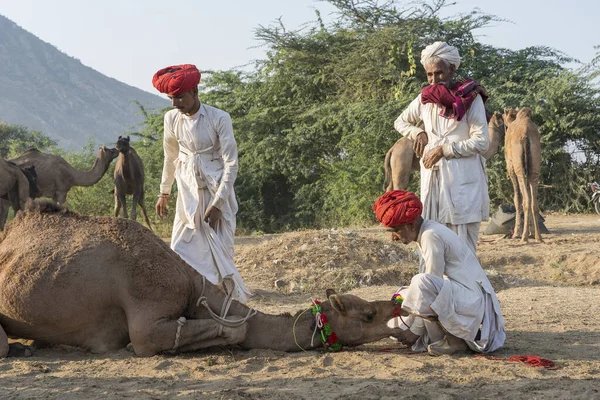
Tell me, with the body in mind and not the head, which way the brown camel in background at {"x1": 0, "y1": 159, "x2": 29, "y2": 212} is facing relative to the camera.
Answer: to the viewer's left

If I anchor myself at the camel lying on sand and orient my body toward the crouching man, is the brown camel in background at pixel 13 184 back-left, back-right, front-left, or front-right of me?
back-left

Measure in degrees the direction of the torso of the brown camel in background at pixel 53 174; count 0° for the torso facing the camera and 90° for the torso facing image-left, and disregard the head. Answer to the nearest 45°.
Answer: approximately 270°

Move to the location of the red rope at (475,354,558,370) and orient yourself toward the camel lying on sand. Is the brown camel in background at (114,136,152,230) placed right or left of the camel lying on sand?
right

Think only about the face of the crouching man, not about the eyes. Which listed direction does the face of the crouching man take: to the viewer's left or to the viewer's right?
to the viewer's left

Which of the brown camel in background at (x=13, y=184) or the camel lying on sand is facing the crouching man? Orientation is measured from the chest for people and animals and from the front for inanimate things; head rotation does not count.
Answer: the camel lying on sand

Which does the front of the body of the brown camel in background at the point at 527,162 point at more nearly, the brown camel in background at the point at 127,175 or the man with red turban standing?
the brown camel in background

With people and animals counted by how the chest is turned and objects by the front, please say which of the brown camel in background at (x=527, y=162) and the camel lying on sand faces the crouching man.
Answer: the camel lying on sand

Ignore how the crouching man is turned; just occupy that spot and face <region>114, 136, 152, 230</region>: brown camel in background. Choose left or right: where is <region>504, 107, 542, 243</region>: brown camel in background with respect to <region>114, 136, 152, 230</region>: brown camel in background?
right

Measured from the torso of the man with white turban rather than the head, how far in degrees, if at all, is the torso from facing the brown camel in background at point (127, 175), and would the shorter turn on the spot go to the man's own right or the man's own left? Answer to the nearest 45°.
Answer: approximately 90° to the man's own right

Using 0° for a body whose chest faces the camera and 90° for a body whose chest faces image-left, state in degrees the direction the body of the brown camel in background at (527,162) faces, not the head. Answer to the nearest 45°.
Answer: approximately 180°

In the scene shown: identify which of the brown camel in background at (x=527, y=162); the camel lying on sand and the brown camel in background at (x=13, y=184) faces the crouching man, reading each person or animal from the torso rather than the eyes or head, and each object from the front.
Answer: the camel lying on sand

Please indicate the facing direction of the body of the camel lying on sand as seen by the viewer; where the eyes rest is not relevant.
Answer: to the viewer's right

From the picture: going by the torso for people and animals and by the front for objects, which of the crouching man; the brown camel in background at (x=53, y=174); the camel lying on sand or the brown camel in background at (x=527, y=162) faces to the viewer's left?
the crouching man

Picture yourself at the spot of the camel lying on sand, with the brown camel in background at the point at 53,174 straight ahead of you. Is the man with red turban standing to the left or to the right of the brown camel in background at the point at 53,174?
right

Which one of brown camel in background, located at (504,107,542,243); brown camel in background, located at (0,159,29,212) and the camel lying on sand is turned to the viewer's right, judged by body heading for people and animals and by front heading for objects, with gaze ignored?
the camel lying on sand
